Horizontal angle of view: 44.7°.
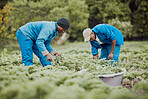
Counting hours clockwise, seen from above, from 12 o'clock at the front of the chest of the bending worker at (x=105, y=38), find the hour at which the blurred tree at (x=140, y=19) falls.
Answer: The blurred tree is roughly at 5 o'clock from the bending worker.

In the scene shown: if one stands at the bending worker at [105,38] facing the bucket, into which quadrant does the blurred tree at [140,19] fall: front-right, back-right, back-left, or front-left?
back-left

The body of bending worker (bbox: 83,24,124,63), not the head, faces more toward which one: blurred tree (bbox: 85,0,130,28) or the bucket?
the bucket

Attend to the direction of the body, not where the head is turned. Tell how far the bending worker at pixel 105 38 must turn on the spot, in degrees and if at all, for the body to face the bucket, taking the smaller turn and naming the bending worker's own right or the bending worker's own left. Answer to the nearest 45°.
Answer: approximately 45° to the bending worker's own left

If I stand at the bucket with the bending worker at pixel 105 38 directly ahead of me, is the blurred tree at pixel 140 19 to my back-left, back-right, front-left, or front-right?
front-right

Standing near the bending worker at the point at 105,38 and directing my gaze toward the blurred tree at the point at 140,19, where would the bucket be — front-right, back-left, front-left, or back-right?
back-right

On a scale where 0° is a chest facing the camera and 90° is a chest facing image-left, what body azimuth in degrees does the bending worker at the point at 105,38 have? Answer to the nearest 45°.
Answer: approximately 45°

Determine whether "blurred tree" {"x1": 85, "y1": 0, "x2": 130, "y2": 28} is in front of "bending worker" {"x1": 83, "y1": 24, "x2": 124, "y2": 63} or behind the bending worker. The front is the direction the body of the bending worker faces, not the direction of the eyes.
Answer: behind
